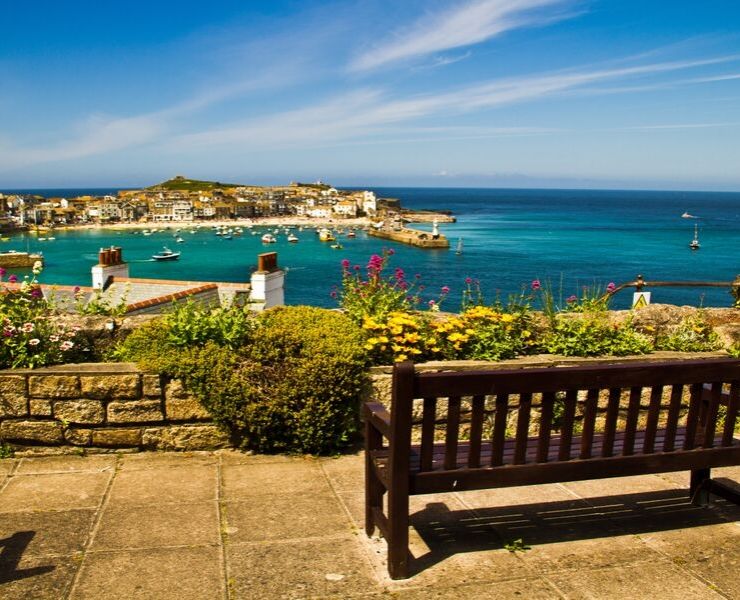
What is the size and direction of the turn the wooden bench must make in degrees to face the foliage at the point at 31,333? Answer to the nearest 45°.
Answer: approximately 45° to its left

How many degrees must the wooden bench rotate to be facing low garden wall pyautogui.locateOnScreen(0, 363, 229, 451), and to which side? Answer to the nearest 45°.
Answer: approximately 45° to its left

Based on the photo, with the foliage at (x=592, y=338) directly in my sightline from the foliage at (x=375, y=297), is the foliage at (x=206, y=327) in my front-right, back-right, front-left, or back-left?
back-right

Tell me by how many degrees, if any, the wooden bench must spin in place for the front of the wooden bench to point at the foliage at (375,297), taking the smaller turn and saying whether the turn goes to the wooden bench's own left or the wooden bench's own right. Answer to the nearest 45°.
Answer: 0° — it already faces it

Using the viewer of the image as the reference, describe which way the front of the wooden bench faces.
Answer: facing away from the viewer and to the left of the viewer

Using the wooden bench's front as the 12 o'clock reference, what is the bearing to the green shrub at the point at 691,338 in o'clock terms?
The green shrub is roughly at 2 o'clock from the wooden bench.
